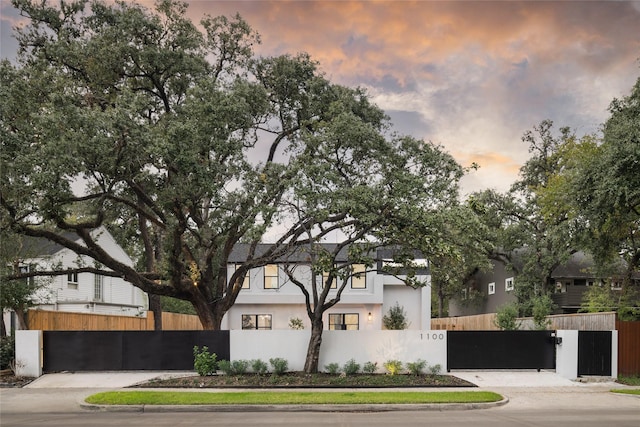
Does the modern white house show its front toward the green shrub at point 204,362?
yes

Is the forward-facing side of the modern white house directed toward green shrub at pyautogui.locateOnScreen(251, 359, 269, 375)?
yes

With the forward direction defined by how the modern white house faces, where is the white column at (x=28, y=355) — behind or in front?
in front

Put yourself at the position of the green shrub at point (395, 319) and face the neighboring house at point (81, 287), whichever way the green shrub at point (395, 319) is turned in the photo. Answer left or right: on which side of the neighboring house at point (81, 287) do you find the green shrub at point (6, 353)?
left

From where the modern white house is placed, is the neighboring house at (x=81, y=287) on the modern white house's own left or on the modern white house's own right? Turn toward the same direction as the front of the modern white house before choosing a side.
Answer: on the modern white house's own right

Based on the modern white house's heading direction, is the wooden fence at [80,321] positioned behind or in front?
in front

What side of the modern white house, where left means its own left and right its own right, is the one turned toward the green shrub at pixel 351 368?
front

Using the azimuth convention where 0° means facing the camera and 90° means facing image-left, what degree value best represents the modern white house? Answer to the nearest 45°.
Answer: approximately 0°

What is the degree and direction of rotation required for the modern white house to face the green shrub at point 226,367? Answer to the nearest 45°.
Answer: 0° — it already faces it
